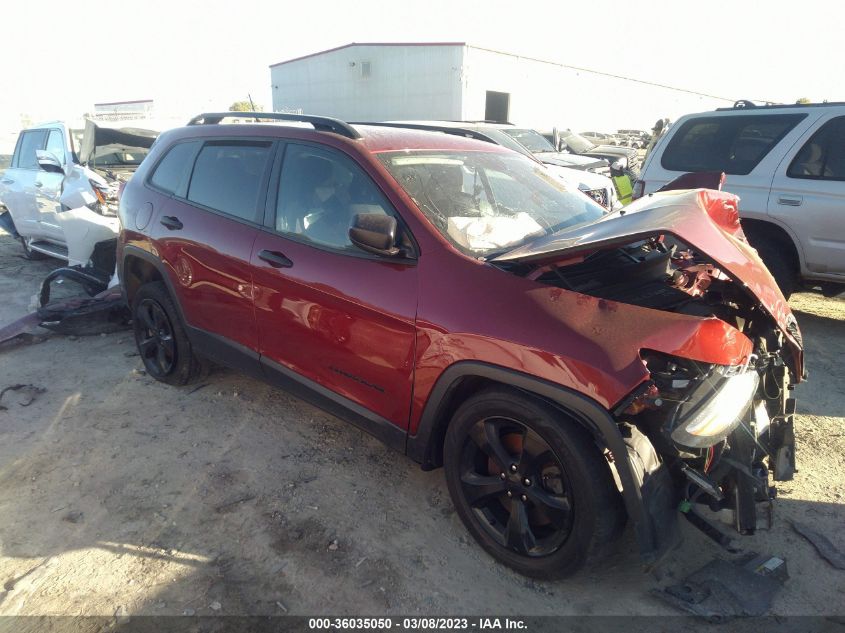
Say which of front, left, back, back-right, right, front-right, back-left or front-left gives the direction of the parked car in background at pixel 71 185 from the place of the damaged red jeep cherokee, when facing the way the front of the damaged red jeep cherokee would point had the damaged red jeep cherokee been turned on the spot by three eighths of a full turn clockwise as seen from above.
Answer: front-right

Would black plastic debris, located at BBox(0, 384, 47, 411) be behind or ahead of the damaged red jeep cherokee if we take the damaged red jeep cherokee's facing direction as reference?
behind

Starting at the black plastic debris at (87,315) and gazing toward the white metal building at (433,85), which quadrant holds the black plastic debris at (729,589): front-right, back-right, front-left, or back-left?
back-right

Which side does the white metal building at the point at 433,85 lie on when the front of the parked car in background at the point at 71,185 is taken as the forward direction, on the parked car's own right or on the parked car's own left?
on the parked car's own left

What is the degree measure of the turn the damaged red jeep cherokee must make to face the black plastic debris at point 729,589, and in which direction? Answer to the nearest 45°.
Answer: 0° — it already faces it

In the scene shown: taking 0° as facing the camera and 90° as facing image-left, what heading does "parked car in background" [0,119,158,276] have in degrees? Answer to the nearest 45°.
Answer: approximately 315°

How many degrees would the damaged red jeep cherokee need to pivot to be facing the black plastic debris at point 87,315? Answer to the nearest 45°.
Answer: approximately 180°

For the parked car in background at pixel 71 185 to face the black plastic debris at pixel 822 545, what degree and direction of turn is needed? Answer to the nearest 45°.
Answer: approximately 45° to its right

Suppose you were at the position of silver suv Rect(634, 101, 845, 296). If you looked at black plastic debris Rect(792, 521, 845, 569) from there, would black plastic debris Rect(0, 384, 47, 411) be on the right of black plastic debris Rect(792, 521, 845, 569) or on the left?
right

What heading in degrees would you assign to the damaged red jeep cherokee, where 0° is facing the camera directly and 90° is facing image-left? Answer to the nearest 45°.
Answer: approximately 315°

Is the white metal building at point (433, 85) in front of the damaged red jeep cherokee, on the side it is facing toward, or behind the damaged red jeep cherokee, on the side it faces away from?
behind
